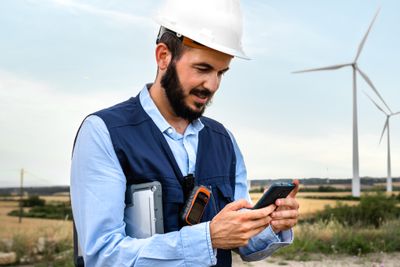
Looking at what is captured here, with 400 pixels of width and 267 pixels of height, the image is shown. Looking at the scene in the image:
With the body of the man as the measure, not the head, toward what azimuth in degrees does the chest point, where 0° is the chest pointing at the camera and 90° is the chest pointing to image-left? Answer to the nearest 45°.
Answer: approximately 315°
